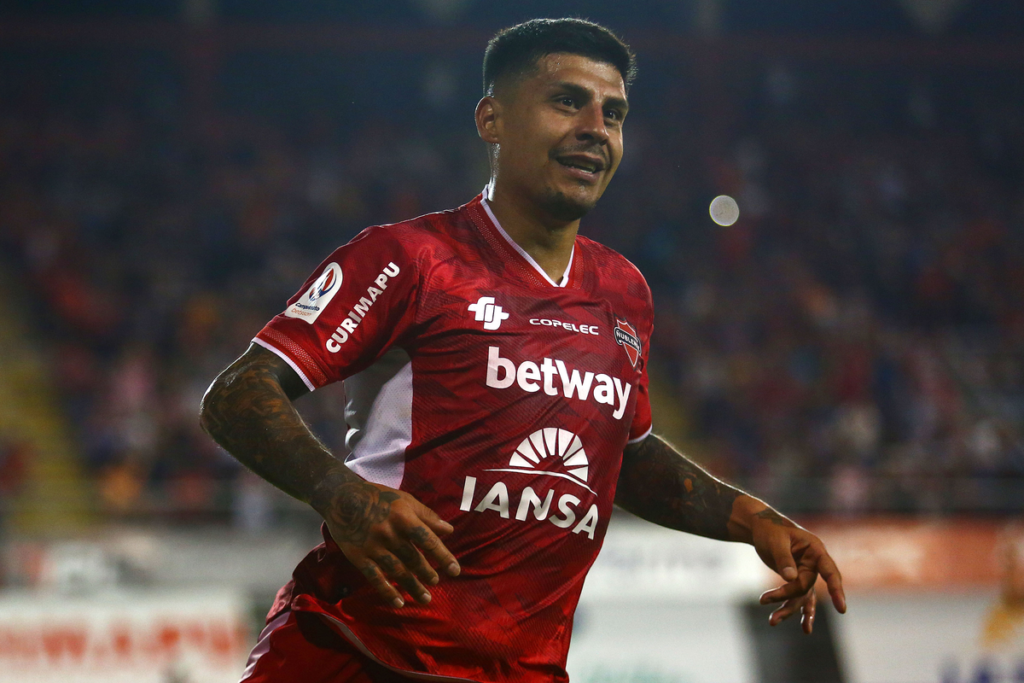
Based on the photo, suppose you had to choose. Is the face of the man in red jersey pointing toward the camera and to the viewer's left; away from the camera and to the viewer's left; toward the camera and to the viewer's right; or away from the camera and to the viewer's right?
toward the camera and to the viewer's right

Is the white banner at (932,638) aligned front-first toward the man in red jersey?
yes

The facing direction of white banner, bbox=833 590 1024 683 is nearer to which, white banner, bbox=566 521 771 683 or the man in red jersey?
the man in red jersey

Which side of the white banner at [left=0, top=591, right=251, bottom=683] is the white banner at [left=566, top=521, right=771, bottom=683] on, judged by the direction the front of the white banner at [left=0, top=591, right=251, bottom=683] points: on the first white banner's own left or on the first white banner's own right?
on the first white banner's own left

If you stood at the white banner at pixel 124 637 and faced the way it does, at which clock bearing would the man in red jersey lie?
The man in red jersey is roughly at 12 o'clock from the white banner.

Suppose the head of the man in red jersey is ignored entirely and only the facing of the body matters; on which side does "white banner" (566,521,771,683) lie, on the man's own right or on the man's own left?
on the man's own left

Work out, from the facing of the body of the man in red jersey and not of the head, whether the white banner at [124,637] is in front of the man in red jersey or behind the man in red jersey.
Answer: behind

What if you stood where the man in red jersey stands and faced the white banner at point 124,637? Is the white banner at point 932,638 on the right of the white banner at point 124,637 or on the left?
right

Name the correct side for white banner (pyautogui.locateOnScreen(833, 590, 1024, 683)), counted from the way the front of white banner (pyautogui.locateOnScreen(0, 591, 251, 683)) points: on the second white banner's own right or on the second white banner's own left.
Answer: on the second white banner's own left

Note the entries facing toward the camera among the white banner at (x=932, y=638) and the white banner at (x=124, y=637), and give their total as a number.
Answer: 2

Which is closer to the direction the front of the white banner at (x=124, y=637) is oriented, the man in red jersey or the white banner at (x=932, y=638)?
the man in red jersey
